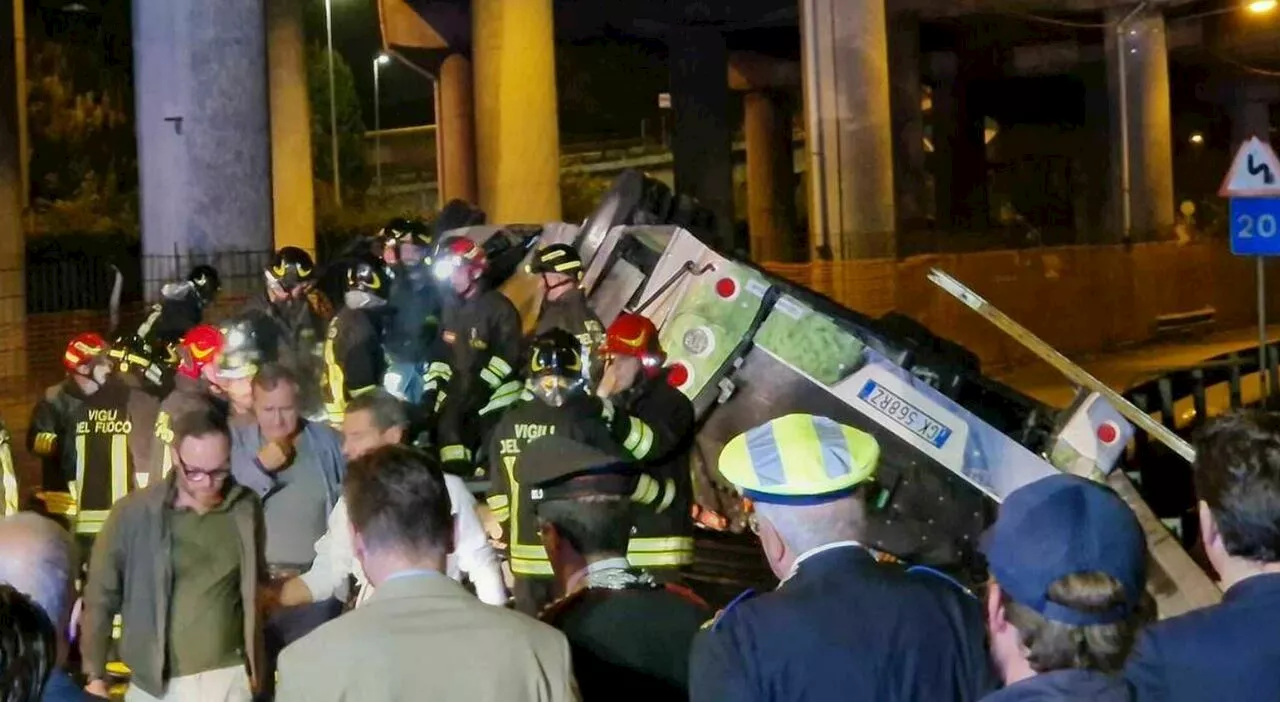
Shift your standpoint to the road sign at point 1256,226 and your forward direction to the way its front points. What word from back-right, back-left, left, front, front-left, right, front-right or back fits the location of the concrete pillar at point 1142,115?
back

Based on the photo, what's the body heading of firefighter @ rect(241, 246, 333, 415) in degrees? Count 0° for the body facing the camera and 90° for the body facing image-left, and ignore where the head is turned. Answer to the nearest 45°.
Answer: approximately 0°

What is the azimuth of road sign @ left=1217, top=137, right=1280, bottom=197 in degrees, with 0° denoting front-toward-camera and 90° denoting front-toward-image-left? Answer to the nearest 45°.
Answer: approximately 0°

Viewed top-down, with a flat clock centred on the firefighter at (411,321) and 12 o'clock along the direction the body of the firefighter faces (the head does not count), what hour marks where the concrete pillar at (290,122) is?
The concrete pillar is roughly at 6 o'clock from the firefighter.

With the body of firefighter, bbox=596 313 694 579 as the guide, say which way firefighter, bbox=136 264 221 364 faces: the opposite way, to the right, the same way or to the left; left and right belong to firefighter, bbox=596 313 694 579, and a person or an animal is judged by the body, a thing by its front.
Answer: the opposite way
